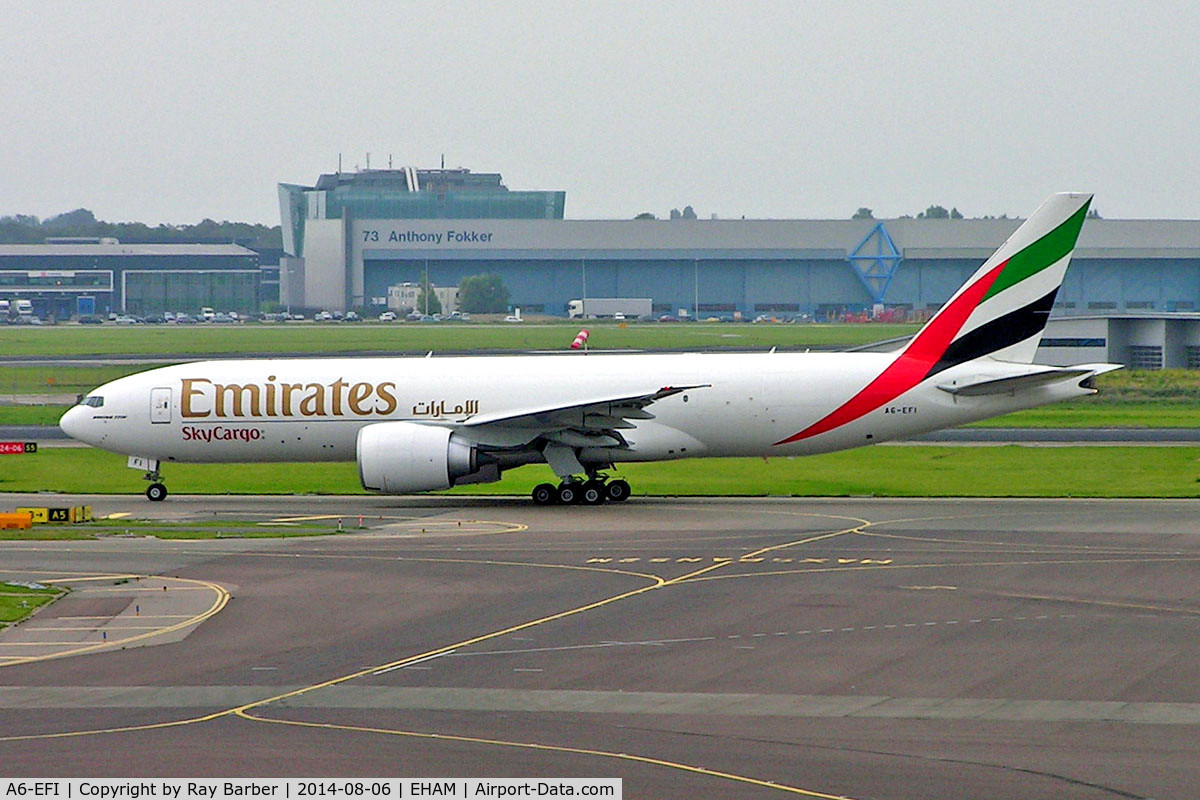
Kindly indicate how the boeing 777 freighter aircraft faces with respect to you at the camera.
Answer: facing to the left of the viewer
